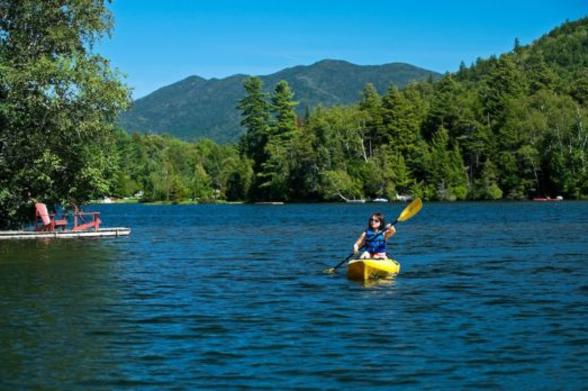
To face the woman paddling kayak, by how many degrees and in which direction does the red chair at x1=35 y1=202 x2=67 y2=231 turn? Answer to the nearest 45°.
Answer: approximately 45° to its right

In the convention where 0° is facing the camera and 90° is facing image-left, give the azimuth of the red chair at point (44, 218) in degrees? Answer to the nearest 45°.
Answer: approximately 270°

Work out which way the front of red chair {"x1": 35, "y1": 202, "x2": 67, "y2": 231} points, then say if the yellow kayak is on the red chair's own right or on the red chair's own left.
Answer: on the red chair's own right
